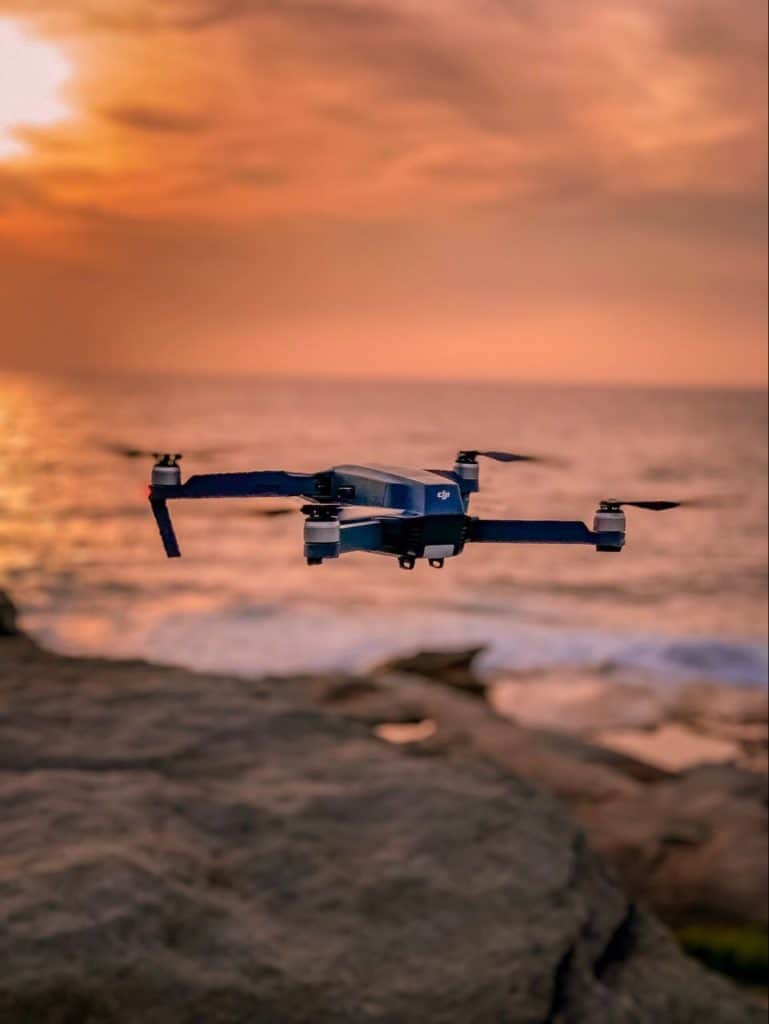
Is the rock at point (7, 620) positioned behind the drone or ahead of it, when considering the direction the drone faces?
ahead

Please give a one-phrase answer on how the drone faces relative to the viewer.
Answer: facing away from the viewer and to the left of the viewer
